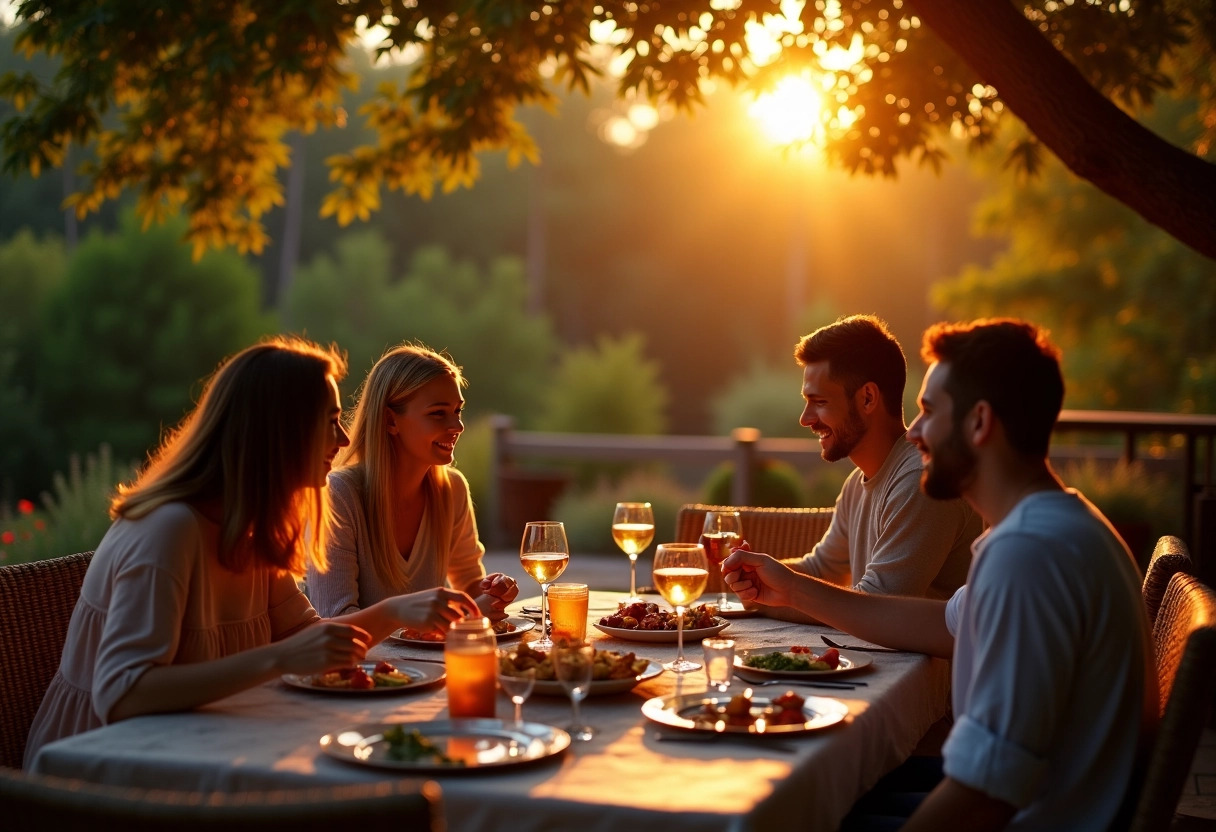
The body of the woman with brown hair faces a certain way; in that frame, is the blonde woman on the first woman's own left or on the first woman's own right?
on the first woman's own left

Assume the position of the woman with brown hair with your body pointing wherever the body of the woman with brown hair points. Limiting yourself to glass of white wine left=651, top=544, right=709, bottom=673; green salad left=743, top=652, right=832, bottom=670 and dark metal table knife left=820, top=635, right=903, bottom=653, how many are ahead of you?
3

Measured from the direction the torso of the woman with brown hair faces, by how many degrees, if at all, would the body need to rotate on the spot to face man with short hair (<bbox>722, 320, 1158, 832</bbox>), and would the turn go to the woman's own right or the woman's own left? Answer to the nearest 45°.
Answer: approximately 45° to the woman's own right

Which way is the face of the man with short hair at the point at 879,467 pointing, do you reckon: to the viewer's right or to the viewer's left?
to the viewer's left

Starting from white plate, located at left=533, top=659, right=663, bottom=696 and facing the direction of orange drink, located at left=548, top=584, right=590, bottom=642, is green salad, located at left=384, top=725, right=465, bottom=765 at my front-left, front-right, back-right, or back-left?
back-left

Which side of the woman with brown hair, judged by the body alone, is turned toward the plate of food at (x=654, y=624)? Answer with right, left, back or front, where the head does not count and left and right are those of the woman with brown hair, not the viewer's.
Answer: front

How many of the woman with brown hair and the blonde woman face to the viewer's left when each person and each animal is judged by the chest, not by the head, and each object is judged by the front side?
0

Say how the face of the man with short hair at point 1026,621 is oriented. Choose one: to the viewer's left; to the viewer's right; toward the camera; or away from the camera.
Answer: to the viewer's left

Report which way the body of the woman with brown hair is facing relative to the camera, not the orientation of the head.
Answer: to the viewer's right

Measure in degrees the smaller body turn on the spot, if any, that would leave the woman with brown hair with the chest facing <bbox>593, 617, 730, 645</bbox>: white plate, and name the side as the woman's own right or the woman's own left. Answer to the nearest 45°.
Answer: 0° — they already face it

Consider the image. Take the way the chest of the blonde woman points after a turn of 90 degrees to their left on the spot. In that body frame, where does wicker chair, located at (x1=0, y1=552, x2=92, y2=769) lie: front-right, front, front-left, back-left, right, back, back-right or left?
back

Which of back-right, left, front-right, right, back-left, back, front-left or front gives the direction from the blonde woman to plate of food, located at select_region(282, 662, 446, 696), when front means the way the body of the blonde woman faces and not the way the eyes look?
front-right

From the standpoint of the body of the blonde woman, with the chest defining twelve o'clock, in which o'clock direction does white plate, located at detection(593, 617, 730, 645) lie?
The white plate is roughly at 12 o'clock from the blonde woman.
